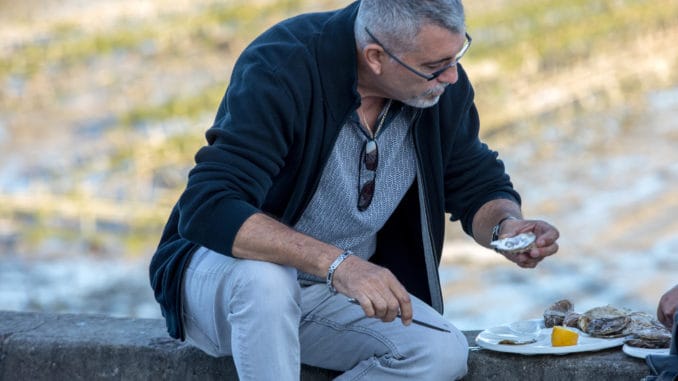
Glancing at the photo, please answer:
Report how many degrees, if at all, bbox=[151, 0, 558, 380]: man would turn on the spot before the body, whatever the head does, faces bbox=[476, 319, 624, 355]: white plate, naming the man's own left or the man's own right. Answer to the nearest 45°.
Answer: approximately 45° to the man's own left

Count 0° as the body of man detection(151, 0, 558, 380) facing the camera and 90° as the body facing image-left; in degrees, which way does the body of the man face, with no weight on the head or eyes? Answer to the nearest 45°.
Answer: approximately 315°
